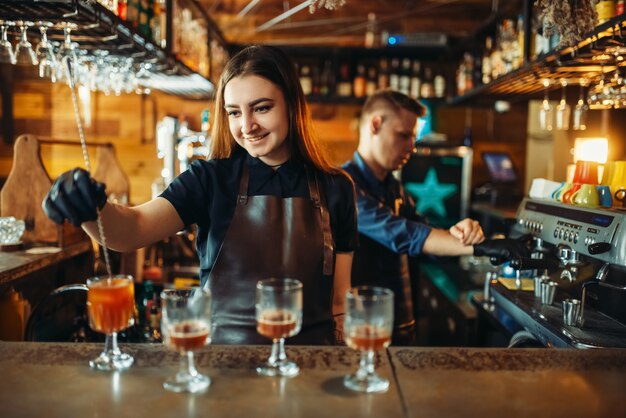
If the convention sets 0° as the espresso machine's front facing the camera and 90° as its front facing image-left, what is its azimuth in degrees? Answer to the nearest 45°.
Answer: approximately 45°

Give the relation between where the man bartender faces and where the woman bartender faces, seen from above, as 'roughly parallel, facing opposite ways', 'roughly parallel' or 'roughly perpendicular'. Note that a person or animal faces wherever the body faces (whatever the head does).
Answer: roughly perpendicular

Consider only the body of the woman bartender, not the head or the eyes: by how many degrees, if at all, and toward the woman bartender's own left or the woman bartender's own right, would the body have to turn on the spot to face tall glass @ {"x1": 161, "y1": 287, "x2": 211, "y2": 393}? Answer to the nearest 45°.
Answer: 0° — they already face it

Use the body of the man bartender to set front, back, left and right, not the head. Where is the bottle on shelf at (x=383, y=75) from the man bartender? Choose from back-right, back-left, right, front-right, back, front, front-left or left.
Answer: left

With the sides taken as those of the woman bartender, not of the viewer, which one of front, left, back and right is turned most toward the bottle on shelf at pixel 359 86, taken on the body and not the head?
back

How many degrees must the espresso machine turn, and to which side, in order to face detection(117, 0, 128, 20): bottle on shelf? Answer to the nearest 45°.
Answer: approximately 45° to its right

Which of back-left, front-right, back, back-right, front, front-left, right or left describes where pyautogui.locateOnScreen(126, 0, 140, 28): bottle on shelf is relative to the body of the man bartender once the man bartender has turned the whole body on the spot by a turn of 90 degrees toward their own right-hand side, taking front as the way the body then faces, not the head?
right

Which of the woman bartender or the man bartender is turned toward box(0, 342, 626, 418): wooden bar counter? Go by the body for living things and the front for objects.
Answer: the woman bartender

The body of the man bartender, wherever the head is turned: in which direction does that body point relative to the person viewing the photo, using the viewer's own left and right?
facing to the right of the viewer

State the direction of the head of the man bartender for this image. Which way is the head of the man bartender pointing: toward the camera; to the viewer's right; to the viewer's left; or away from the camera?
to the viewer's right

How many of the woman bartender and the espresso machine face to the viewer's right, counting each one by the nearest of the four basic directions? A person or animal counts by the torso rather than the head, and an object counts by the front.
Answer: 0

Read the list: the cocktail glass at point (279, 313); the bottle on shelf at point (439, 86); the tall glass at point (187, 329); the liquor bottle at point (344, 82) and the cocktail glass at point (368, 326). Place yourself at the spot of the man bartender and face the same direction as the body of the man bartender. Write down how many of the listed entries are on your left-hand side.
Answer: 2
